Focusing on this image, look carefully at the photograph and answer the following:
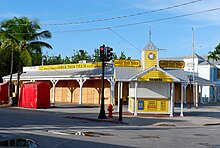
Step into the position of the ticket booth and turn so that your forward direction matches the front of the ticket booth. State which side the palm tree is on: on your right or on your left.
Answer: on your right

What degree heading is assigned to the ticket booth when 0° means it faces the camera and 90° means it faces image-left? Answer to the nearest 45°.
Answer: approximately 0°
